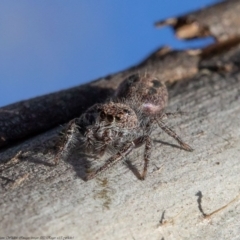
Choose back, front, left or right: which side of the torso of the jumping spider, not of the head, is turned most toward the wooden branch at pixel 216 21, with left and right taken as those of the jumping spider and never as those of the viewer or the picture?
back

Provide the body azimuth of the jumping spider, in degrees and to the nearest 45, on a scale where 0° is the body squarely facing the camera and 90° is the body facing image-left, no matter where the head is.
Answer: approximately 45°
